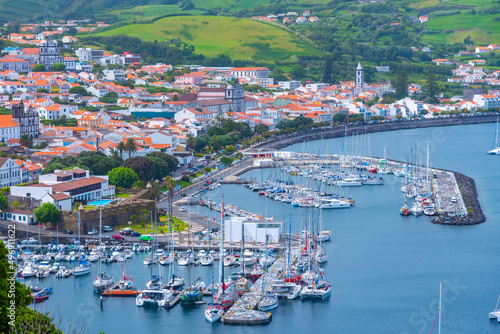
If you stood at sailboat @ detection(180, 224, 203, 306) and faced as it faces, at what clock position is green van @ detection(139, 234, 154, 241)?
The green van is roughly at 4 o'clock from the sailboat.

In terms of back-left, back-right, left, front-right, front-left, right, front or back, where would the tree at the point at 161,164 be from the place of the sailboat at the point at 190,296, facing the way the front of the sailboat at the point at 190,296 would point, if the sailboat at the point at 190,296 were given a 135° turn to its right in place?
front

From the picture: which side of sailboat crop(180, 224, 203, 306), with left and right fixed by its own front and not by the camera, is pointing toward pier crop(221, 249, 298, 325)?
left

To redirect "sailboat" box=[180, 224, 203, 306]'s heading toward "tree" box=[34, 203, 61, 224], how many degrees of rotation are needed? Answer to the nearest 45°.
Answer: approximately 90° to its right

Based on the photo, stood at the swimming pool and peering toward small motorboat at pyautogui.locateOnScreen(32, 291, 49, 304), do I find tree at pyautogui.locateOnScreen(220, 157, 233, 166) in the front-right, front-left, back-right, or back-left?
back-left

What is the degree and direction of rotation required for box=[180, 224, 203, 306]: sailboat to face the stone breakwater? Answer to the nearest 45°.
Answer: approximately 180°

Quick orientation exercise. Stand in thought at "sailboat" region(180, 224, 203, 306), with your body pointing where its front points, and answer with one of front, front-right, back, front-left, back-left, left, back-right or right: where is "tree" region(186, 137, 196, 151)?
back-right

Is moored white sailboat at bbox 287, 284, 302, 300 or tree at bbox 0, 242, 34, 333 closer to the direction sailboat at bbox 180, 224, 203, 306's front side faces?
the tree

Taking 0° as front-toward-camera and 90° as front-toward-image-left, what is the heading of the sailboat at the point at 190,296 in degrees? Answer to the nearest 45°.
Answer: approximately 45°

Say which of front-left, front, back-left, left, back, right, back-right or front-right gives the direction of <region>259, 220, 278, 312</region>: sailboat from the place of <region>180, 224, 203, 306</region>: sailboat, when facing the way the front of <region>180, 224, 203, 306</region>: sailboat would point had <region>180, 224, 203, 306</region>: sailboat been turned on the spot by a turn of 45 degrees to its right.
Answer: back
